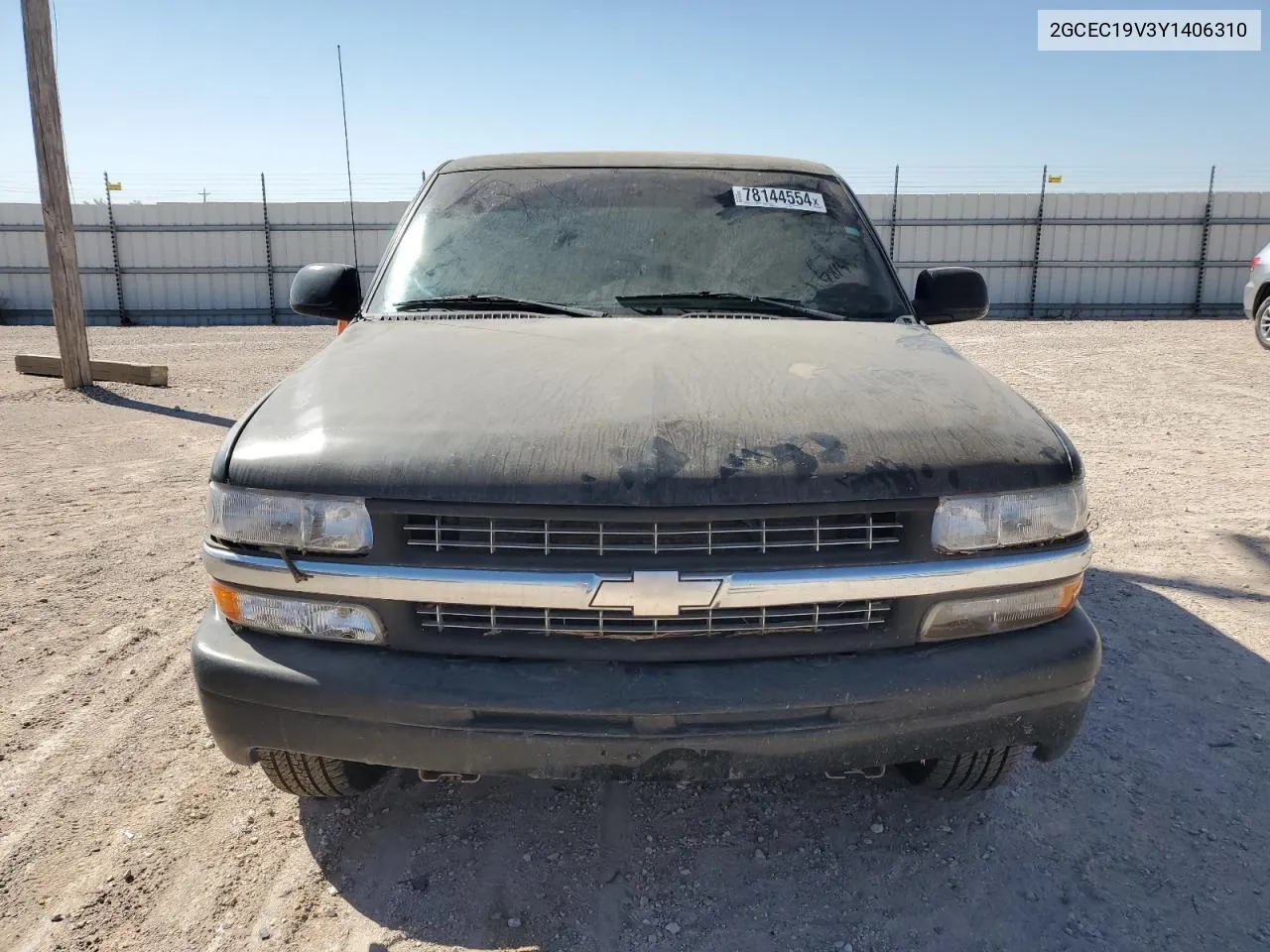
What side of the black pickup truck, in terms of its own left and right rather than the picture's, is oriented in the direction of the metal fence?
back

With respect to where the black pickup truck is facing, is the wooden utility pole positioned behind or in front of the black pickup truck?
behind

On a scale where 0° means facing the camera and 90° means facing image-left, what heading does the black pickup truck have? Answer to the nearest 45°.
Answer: approximately 0°

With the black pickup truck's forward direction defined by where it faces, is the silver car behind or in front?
behind

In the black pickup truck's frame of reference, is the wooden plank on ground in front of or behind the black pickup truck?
behind
